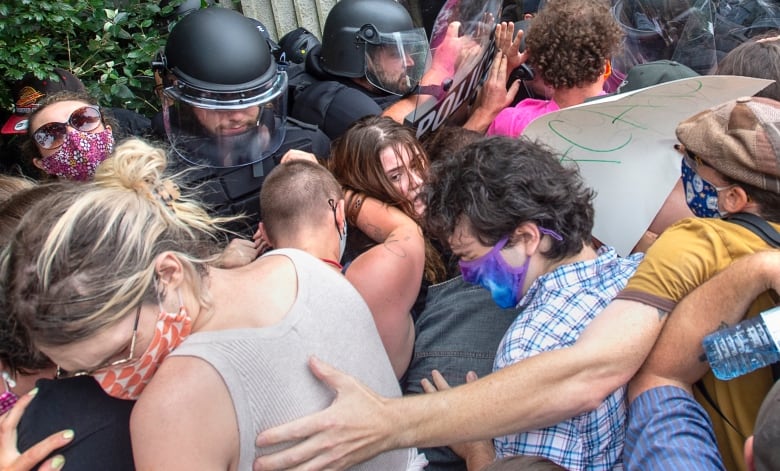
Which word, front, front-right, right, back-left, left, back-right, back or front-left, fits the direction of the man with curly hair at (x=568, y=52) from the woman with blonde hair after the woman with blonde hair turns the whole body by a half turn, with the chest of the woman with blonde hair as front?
front-left

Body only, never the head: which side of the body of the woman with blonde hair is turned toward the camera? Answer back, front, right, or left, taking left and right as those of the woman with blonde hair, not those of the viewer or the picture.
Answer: left

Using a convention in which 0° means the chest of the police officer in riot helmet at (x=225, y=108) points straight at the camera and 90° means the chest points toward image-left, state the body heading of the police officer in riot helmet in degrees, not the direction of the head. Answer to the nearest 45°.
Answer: approximately 0°

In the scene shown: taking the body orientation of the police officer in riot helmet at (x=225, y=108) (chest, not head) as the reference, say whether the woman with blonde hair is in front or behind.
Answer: in front

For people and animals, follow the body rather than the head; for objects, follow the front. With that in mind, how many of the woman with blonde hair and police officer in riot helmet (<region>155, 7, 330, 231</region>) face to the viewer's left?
1

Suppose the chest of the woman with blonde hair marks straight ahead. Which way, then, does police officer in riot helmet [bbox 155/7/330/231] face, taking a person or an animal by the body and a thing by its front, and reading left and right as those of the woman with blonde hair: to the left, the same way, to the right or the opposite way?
to the left

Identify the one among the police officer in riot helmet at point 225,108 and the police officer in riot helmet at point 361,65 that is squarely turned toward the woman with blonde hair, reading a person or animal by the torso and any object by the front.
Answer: the police officer in riot helmet at point 225,108

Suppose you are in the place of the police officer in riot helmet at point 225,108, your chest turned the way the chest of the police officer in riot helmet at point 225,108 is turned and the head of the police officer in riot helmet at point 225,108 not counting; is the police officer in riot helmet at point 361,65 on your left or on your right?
on your left
